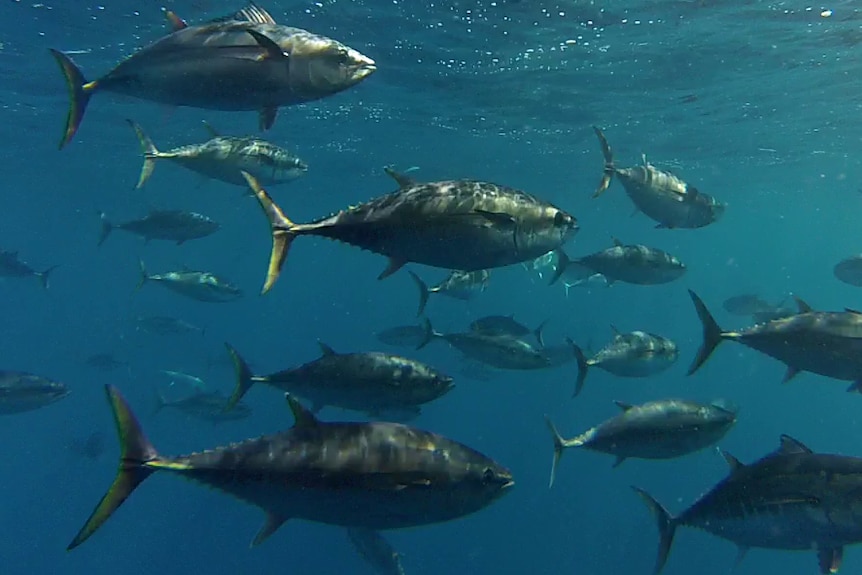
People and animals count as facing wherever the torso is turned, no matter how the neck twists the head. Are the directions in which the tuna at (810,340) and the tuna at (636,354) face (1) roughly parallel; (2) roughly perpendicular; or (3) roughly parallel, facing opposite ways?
roughly parallel

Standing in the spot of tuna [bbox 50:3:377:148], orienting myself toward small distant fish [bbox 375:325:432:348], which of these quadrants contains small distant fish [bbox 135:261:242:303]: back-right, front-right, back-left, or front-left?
front-left

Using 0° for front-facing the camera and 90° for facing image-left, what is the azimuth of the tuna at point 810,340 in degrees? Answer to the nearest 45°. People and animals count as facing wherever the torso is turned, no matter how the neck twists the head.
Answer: approximately 270°

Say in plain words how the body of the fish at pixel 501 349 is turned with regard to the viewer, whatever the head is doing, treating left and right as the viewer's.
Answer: facing to the right of the viewer

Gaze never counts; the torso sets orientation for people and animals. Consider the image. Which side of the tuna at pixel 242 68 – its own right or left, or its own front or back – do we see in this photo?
right

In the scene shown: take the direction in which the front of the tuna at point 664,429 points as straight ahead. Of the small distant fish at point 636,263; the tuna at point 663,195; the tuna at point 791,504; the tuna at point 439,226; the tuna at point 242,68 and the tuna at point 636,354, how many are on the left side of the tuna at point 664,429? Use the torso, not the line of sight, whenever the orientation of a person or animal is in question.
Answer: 3

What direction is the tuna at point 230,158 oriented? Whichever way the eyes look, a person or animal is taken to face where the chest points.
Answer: to the viewer's right

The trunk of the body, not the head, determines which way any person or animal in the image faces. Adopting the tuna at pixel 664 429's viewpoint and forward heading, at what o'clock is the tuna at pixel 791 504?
the tuna at pixel 791 504 is roughly at 2 o'clock from the tuna at pixel 664 429.

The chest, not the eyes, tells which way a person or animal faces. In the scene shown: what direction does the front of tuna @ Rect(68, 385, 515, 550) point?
to the viewer's right

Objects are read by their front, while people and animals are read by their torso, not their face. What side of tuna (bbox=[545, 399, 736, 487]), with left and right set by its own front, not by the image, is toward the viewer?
right

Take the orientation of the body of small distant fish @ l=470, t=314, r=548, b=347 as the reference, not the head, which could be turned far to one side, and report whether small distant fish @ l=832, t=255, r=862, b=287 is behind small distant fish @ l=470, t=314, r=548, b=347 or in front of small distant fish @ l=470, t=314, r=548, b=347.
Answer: behind

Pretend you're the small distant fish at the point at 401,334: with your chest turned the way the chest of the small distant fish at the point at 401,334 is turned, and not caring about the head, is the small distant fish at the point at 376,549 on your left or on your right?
on your left
